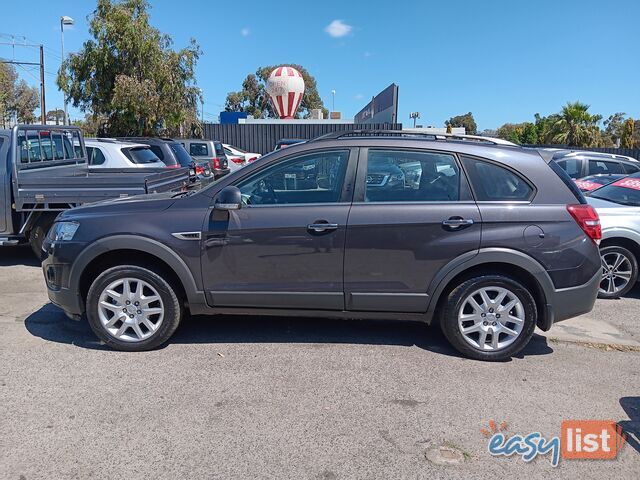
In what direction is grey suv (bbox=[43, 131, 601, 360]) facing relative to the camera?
to the viewer's left

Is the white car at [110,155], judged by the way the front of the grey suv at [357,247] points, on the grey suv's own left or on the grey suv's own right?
on the grey suv's own right

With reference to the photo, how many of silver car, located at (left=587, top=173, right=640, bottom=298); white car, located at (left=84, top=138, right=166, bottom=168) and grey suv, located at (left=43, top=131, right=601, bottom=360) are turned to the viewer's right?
0

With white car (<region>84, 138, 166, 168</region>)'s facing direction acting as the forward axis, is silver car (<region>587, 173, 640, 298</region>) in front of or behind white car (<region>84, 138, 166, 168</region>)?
behind

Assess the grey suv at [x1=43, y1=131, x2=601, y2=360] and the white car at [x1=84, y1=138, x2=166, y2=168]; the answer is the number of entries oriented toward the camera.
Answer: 0

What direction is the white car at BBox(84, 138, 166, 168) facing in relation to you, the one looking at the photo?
facing away from the viewer and to the left of the viewer

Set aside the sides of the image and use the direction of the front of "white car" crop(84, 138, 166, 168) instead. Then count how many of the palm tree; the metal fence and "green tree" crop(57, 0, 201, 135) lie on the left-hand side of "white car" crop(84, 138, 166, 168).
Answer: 0

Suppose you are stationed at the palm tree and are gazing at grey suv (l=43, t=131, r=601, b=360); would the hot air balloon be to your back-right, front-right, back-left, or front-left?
front-right

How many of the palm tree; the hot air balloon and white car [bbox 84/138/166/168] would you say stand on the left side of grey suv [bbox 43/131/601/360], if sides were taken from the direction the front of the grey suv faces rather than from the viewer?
0

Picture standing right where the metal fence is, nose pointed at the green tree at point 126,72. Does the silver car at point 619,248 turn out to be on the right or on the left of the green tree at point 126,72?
left

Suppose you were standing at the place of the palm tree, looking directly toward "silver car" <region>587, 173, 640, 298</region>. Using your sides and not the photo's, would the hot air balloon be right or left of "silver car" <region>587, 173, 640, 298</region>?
right

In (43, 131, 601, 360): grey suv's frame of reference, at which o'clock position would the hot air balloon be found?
The hot air balloon is roughly at 3 o'clock from the grey suv.
